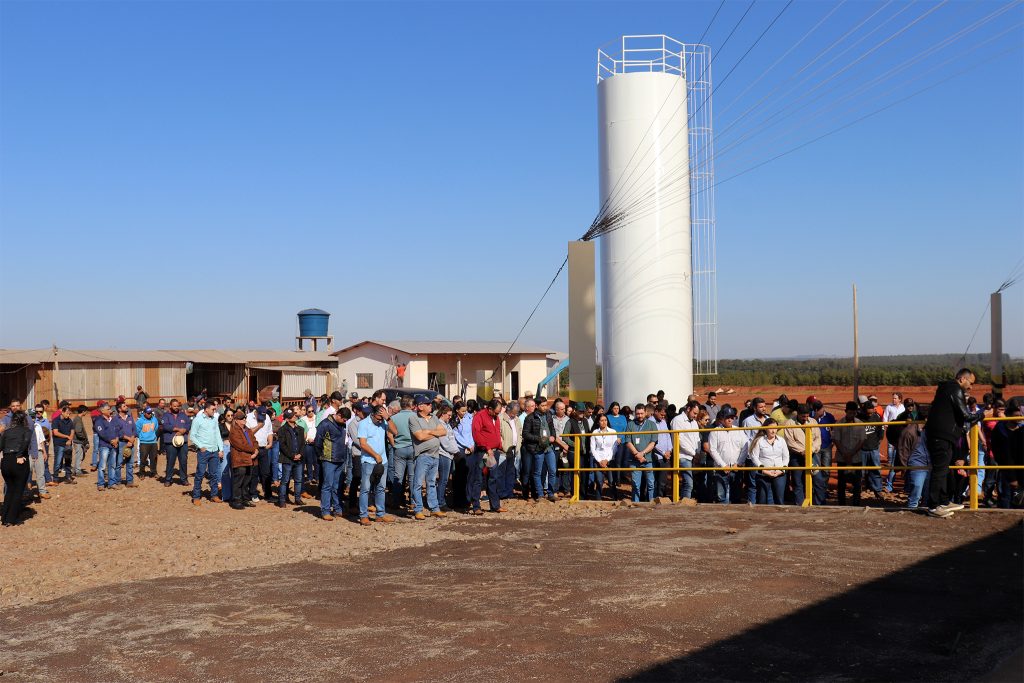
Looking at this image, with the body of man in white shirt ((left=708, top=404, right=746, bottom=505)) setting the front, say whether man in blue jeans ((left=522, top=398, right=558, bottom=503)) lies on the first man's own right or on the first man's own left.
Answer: on the first man's own right

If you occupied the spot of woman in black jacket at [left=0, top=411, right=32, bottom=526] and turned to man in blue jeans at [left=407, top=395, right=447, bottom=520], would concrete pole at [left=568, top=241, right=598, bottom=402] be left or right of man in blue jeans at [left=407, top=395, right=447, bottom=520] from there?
left

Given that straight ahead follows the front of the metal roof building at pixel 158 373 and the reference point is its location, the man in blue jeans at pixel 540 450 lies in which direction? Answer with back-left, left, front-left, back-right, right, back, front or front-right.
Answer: front

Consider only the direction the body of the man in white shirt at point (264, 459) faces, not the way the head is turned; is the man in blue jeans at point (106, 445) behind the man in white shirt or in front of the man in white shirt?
behind

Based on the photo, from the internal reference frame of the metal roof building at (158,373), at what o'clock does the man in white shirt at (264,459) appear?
The man in white shirt is roughly at 12 o'clock from the metal roof building.

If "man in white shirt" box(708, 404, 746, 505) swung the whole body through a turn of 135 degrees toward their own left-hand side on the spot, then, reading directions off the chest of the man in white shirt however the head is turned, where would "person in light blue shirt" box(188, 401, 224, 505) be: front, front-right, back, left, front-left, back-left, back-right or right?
back-left

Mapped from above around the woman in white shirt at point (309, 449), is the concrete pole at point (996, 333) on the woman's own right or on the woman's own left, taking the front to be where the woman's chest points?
on the woman's own left

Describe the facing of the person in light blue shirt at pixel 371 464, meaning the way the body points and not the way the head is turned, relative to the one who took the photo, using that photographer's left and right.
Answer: facing the viewer and to the right of the viewer

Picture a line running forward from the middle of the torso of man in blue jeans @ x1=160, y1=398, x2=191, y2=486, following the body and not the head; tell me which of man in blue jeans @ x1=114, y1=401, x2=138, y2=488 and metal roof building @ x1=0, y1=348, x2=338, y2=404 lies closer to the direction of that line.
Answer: the man in blue jeans

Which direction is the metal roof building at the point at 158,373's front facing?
toward the camera
